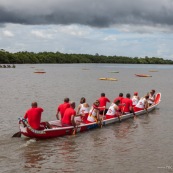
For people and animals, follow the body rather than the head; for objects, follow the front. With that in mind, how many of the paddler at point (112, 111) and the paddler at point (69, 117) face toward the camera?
0

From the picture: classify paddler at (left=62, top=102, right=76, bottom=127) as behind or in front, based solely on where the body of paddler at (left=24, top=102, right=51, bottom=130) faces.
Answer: in front

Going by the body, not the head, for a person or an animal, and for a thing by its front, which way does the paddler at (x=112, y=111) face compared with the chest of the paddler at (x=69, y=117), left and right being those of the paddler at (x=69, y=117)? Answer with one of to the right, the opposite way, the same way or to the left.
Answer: the same way

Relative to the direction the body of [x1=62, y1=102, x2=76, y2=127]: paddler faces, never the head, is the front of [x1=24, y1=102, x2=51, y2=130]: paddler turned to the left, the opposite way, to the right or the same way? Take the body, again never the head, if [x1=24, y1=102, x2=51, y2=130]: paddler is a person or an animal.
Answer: the same way

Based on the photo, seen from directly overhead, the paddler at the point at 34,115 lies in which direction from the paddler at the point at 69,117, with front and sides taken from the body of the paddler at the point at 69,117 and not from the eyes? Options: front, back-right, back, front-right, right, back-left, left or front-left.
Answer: back

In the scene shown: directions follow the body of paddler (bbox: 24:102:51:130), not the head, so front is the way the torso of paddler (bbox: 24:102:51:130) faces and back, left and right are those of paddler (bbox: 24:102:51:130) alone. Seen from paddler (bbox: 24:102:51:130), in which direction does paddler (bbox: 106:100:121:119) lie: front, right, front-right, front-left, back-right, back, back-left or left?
front

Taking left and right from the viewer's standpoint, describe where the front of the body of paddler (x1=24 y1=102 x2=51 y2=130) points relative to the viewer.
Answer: facing away from the viewer and to the right of the viewer

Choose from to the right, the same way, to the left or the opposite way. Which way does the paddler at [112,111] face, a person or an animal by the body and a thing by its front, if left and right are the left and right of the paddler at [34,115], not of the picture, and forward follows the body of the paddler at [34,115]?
the same way

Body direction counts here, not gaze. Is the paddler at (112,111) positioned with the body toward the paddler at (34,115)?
no

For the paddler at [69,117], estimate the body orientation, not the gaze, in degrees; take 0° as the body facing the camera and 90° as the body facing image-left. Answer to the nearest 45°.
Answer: approximately 225°

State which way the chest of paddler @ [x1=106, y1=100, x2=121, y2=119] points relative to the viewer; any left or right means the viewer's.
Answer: facing away from the viewer and to the right of the viewer

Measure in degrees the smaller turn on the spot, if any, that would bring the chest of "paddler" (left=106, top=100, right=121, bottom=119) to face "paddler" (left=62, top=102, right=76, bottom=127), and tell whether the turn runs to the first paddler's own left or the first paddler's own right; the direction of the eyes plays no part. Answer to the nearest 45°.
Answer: approximately 180°

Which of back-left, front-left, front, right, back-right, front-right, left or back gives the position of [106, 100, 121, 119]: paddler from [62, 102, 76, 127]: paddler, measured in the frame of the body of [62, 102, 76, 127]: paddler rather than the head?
front
